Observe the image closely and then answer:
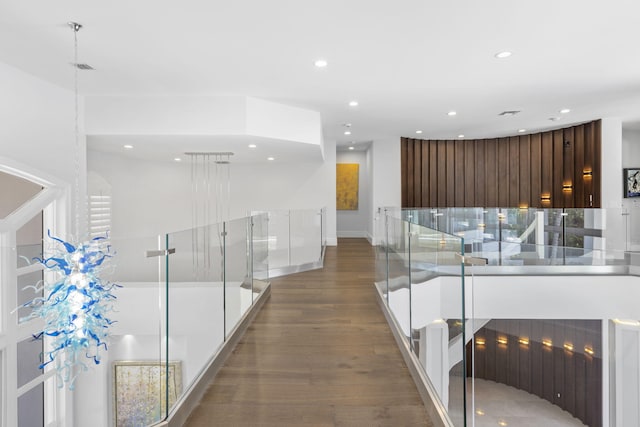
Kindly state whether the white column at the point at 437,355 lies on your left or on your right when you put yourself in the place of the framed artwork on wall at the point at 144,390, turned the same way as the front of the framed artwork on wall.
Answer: on your left

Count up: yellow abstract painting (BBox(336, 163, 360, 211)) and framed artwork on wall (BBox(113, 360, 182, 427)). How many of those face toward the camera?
2

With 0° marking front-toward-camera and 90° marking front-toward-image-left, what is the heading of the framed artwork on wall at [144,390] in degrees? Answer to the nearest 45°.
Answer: approximately 0°

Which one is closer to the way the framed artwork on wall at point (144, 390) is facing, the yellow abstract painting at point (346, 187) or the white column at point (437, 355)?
the white column

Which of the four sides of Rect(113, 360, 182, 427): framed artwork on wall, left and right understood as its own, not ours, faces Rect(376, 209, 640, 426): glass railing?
left

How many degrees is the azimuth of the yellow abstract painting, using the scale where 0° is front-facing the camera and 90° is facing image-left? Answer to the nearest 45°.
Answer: approximately 0°

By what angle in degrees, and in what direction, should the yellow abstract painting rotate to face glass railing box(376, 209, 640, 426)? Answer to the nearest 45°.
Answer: approximately 45° to its left

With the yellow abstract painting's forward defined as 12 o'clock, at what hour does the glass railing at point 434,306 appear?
The glass railing is roughly at 12 o'clock from the yellow abstract painting.

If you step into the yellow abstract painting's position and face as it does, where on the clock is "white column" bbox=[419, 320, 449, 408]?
The white column is roughly at 12 o'clock from the yellow abstract painting.
